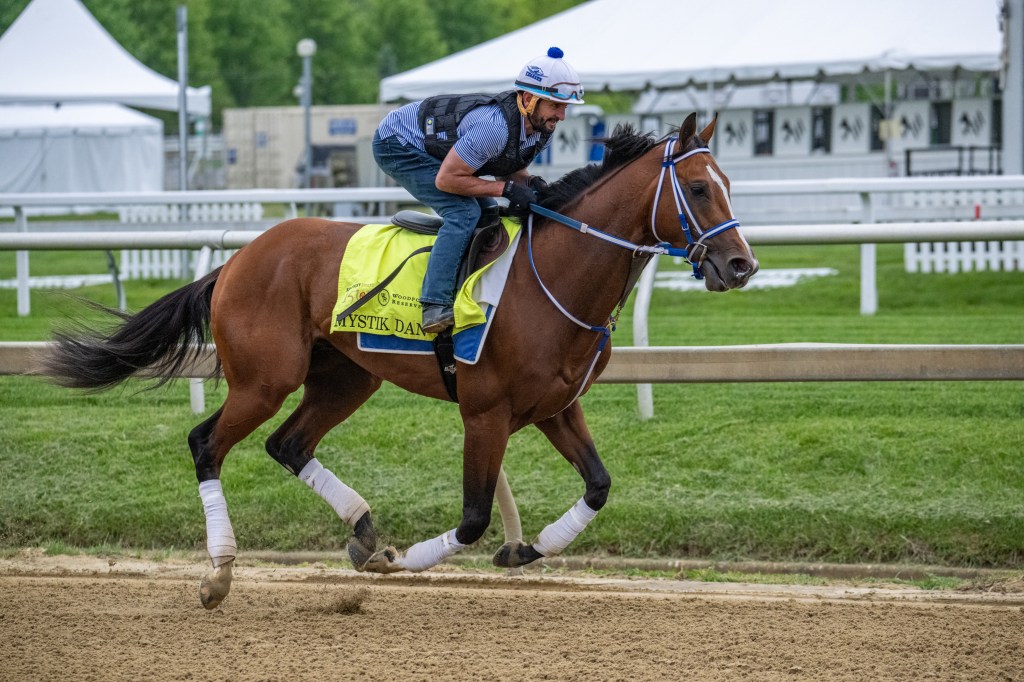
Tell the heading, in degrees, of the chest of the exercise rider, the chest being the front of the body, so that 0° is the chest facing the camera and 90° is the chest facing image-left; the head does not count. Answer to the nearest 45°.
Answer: approximately 270°

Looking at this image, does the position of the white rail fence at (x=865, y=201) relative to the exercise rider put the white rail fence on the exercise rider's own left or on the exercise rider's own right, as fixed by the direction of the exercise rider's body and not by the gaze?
on the exercise rider's own left

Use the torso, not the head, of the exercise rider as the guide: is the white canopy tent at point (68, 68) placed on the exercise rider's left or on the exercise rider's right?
on the exercise rider's left

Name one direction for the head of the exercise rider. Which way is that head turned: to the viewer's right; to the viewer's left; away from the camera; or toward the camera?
to the viewer's right

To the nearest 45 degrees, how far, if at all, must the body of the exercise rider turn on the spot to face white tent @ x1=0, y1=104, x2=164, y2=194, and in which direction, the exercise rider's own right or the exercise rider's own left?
approximately 90° to the exercise rider's own left
